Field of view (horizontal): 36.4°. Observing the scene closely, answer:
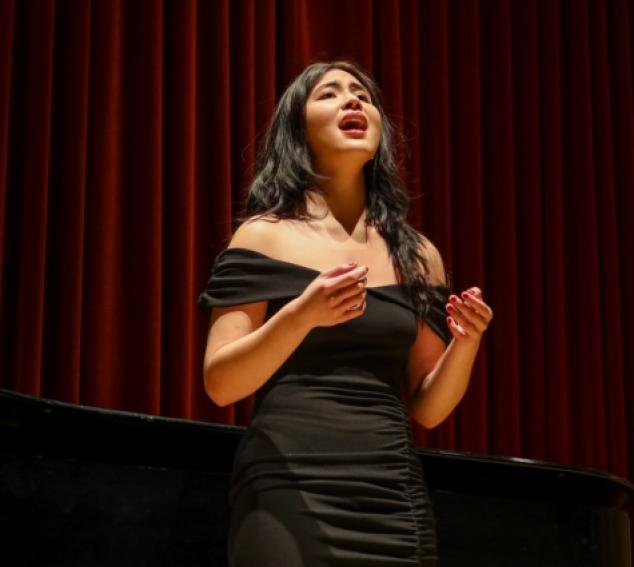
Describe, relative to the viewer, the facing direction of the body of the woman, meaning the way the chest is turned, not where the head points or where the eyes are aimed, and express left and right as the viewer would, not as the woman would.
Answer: facing the viewer and to the right of the viewer
